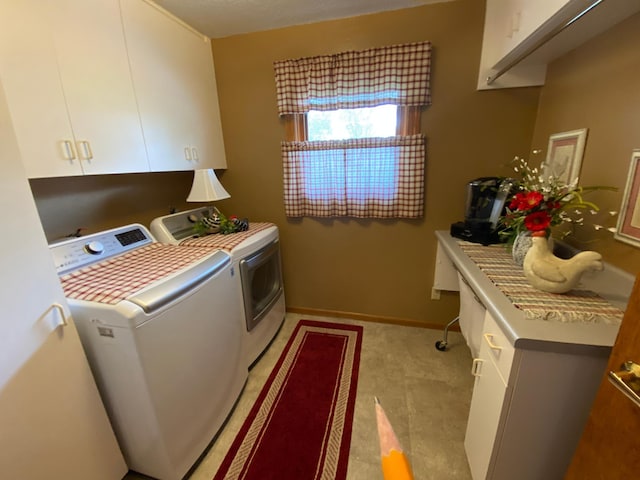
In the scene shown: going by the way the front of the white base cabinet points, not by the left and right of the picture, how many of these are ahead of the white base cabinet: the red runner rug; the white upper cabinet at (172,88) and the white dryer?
3

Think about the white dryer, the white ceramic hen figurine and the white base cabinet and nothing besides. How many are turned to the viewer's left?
2

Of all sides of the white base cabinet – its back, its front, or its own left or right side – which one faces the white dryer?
front

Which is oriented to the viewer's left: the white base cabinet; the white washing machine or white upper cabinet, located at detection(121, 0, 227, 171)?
the white base cabinet

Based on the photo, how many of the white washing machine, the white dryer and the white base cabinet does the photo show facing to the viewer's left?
1

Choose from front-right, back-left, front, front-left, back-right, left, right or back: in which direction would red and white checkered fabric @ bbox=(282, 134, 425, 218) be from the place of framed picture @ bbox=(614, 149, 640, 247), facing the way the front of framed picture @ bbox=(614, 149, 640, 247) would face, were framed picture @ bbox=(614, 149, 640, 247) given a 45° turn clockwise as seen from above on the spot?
front

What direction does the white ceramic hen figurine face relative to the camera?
to the viewer's left

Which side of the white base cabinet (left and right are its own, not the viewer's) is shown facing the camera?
left

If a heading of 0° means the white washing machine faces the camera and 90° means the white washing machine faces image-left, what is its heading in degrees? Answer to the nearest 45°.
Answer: approximately 315°

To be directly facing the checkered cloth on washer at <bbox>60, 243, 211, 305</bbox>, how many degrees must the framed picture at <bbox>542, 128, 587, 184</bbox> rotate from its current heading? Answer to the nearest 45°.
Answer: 0° — it already faces it

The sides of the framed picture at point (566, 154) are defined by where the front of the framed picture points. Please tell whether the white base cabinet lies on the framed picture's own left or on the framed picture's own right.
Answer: on the framed picture's own left

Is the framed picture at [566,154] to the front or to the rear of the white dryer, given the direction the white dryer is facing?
to the front

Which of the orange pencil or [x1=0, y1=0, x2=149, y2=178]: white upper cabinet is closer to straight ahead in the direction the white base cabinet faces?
the white upper cabinet
